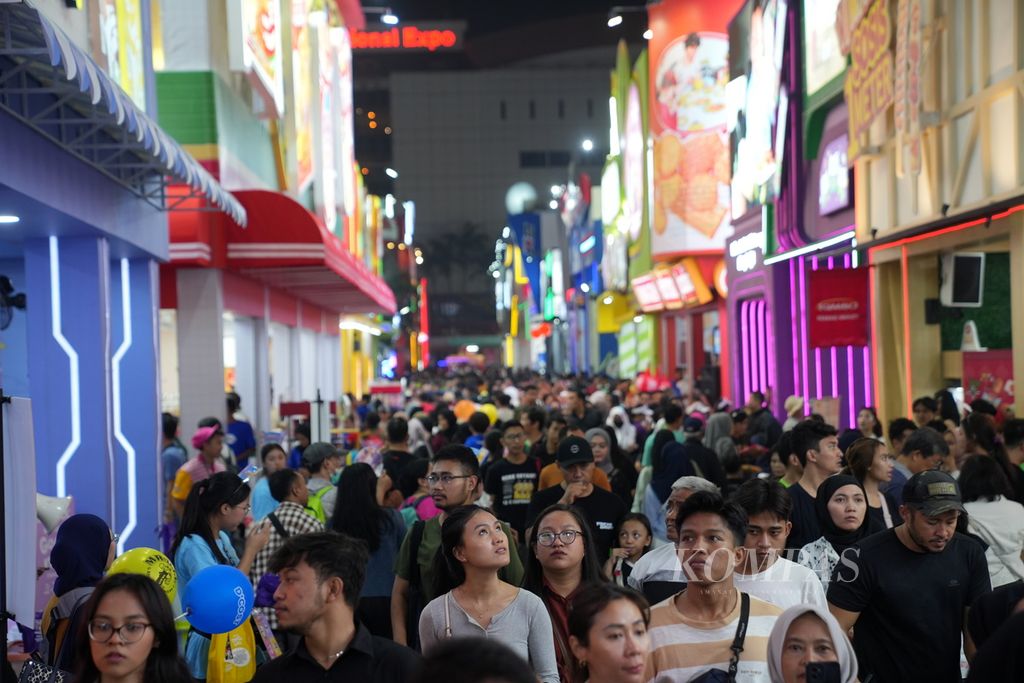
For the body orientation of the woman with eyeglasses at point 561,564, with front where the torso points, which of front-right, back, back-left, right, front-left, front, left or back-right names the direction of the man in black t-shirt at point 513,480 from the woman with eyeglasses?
back

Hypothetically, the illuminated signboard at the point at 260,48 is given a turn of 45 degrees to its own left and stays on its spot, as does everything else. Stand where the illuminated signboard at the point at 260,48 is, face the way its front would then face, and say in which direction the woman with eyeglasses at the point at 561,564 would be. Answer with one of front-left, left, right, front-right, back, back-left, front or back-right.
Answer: right

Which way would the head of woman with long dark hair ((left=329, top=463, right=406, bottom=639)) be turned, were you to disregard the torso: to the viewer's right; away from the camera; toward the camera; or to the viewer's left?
away from the camera

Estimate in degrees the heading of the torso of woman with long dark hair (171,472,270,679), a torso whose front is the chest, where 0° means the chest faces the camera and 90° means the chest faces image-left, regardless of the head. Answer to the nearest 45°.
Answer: approximately 270°

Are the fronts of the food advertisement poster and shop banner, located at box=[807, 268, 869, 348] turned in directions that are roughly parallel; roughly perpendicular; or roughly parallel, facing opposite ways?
roughly parallel

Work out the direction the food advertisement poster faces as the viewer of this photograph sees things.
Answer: facing the viewer

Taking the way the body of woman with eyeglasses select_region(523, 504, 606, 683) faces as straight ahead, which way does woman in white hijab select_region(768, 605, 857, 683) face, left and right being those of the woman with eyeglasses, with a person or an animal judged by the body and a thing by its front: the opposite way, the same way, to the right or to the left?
the same way

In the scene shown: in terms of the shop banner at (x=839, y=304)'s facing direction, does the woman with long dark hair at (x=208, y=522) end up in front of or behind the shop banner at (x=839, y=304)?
in front

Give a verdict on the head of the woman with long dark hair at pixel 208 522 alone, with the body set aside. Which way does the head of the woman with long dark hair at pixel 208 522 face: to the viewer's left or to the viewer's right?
to the viewer's right

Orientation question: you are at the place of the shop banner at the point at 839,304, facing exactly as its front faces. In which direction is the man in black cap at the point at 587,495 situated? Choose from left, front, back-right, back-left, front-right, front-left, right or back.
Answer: front

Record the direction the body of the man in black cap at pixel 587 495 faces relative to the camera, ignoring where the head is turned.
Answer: toward the camera

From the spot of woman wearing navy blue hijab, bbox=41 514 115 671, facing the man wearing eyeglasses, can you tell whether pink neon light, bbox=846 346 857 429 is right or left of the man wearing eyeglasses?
left

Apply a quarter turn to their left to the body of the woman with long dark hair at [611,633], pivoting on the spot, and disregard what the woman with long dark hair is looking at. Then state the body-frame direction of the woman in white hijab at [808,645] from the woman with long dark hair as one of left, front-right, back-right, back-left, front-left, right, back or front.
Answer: front-right

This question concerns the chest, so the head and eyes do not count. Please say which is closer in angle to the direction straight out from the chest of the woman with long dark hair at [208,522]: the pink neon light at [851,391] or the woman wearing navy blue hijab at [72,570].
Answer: the pink neon light

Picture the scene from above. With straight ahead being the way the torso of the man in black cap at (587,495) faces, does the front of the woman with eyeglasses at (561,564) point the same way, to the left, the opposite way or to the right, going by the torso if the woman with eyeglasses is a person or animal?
the same way

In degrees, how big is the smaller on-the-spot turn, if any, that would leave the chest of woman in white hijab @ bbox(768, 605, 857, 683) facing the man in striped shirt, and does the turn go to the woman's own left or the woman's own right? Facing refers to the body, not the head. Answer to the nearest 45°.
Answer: approximately 135° to the woman's own right

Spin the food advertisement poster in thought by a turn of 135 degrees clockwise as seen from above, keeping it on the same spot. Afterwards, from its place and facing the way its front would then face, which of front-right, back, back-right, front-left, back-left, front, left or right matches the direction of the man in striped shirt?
back-left
